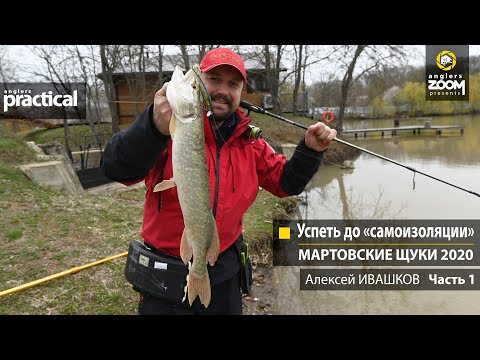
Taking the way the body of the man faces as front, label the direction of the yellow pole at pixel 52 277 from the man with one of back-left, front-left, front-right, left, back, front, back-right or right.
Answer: back-right

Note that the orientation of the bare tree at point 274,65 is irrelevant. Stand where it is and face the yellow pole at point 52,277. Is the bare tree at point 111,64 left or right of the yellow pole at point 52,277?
right

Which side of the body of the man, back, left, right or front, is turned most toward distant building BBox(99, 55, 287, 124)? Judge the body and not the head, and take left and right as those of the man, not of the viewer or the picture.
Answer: back

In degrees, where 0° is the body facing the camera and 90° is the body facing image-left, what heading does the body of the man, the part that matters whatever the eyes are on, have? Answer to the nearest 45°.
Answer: approximately 0°

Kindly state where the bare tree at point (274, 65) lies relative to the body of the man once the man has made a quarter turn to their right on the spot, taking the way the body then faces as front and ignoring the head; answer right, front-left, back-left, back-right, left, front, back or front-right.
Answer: right
